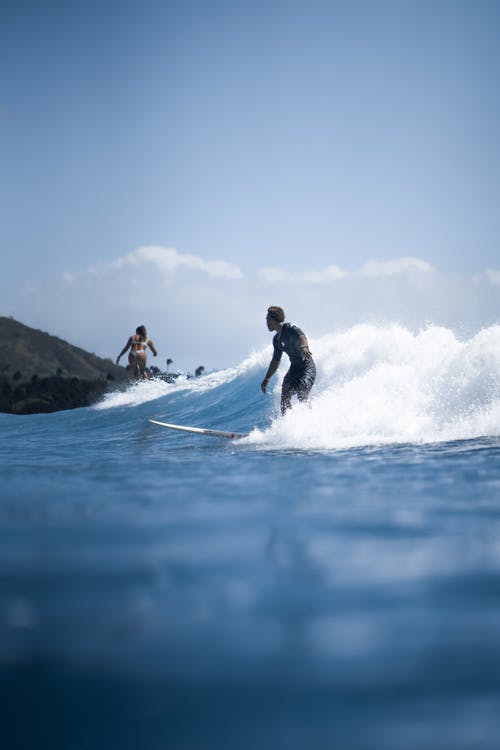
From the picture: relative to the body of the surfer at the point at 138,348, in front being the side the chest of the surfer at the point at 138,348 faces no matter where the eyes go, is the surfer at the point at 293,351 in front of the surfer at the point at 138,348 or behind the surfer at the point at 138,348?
behind

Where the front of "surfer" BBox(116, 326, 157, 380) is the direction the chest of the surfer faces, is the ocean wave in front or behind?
behind

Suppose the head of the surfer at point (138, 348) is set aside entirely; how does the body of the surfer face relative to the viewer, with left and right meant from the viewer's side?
facing away from the viewer

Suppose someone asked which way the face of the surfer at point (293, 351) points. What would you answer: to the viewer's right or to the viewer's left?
to the viewer's left
